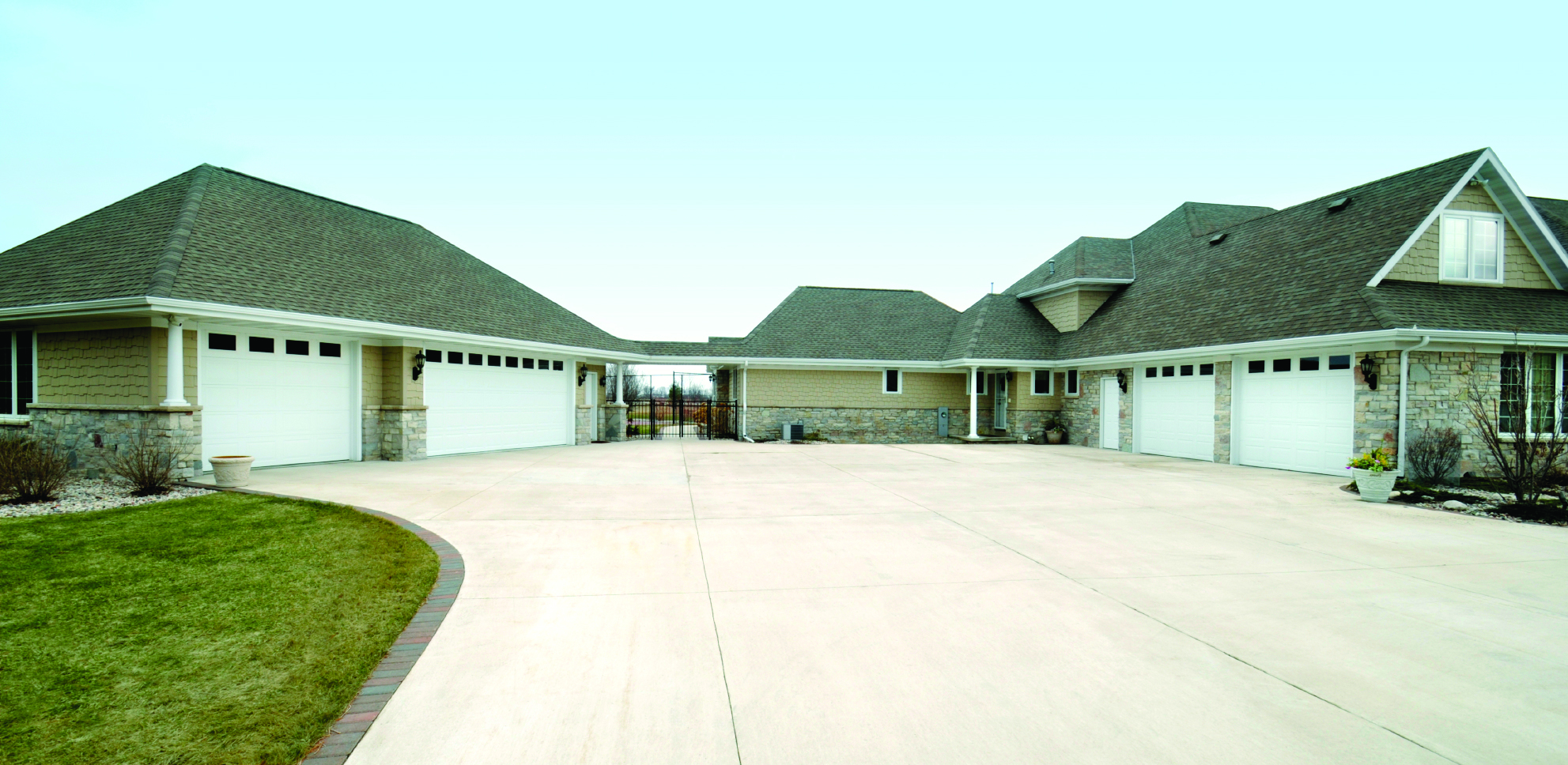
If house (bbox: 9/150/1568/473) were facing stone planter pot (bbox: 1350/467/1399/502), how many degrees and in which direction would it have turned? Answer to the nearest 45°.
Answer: approximately 90° to its left

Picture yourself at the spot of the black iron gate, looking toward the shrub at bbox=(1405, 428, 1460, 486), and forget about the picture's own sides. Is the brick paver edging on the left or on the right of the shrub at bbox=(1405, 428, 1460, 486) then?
right

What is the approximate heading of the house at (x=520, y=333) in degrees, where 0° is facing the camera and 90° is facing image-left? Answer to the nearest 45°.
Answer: approximately 0°

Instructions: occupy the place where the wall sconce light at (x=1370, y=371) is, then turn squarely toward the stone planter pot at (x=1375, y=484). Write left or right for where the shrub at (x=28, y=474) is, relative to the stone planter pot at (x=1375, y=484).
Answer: right

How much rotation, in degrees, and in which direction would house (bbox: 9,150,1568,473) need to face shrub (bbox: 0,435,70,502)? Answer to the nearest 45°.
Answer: approximately 45° to its right

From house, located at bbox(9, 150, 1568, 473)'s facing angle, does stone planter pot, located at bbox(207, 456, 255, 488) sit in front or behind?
in front

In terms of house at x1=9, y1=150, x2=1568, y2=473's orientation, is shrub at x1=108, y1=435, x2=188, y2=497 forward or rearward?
forward

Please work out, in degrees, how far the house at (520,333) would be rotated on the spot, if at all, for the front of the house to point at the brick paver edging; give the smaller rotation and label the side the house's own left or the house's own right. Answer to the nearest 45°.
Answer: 0° — it already faces it

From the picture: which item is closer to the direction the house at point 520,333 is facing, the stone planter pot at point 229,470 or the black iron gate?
the stone planter pot
